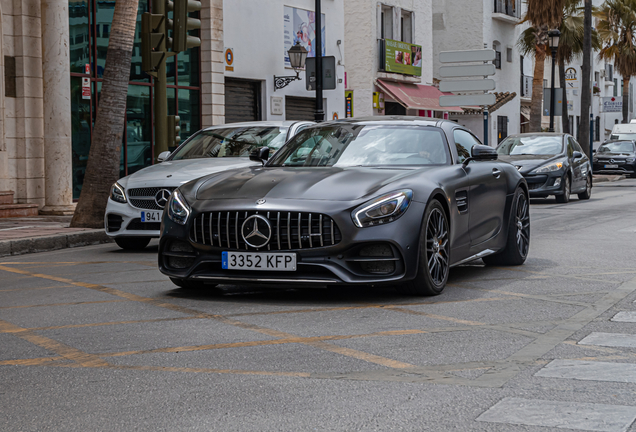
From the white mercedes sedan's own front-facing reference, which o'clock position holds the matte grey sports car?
The matte grey sports car is roughly at 10 o'clock from the white mercedes sedan.

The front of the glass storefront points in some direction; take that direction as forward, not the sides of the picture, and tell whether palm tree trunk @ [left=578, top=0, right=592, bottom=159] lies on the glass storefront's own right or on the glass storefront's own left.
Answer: on the glass storefront's own left

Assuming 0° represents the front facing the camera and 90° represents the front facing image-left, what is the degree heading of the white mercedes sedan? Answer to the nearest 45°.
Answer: approximately 45°

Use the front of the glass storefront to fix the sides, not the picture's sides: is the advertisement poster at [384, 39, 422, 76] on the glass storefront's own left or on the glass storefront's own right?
on the glass storefront's own left

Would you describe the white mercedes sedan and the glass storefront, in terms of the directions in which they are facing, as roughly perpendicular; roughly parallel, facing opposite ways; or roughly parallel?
roughly perpendicular

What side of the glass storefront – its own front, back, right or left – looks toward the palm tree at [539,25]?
left

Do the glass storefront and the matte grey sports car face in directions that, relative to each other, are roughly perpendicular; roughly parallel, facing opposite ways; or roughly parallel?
roughly perpendicular

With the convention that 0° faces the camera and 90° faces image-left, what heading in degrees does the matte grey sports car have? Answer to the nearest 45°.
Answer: approximately 45°
